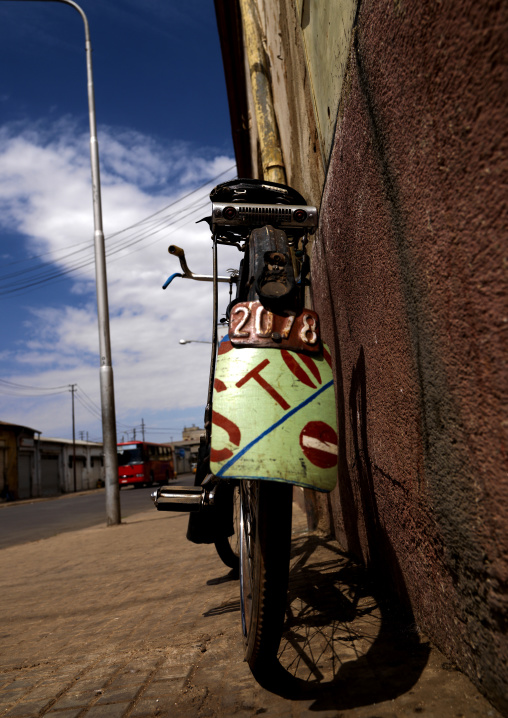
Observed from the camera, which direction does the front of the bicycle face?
facing away from the viewer

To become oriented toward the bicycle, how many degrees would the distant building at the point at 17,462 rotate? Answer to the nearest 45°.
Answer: approximately 45° to its right

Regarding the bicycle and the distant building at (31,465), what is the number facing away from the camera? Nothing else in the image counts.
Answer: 1

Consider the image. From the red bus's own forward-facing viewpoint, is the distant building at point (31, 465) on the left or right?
on its right

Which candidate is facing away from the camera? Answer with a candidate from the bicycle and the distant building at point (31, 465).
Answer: the bicycle

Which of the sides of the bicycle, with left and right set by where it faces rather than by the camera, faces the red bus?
front

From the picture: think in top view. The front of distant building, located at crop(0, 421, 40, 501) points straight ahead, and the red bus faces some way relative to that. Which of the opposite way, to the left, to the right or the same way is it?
to the right

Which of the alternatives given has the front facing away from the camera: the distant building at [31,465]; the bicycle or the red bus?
the bicycle

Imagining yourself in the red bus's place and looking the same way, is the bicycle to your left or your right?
on your left

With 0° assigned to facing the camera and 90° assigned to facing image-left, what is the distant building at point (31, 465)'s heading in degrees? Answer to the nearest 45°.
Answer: approximately 315°

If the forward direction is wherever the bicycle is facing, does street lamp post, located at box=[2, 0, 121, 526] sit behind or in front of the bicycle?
in front

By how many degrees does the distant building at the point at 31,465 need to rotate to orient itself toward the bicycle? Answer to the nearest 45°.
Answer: approximately 45° to its right

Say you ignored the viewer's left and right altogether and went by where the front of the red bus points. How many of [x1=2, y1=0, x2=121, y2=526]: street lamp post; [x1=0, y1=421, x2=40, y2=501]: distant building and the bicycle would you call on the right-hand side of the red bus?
1

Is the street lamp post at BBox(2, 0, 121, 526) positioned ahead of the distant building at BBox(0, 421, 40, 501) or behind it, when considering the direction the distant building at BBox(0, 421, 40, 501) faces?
ahead

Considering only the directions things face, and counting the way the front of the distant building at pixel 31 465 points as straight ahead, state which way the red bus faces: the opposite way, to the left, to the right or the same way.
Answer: to the right

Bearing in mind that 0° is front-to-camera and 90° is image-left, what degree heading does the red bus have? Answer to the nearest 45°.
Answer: approximately 45°
